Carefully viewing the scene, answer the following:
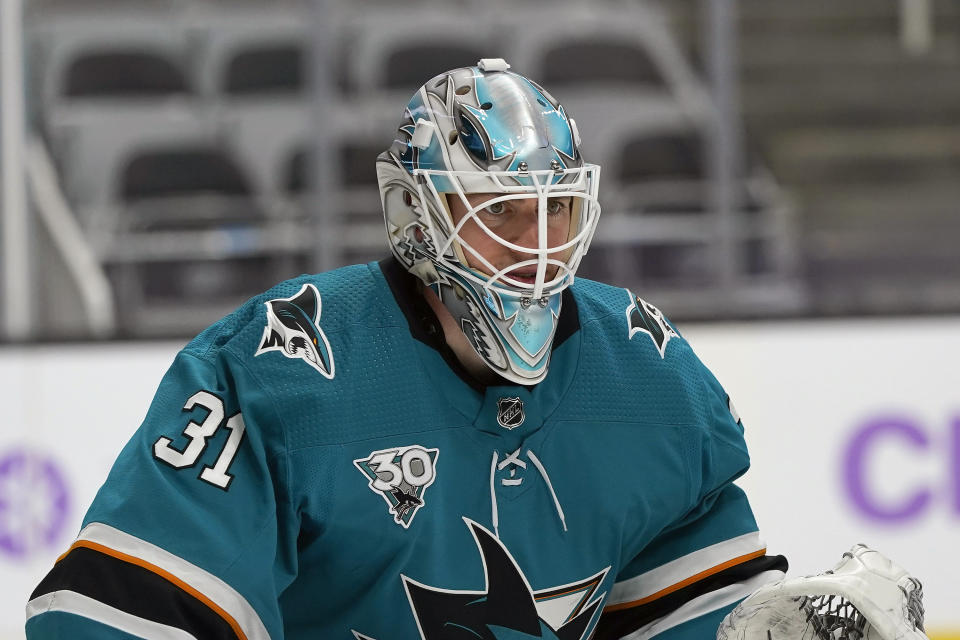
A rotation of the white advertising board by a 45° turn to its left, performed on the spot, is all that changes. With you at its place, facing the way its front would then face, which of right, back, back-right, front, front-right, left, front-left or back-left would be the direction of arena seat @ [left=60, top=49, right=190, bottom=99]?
back

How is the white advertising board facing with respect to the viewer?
toward the camera
